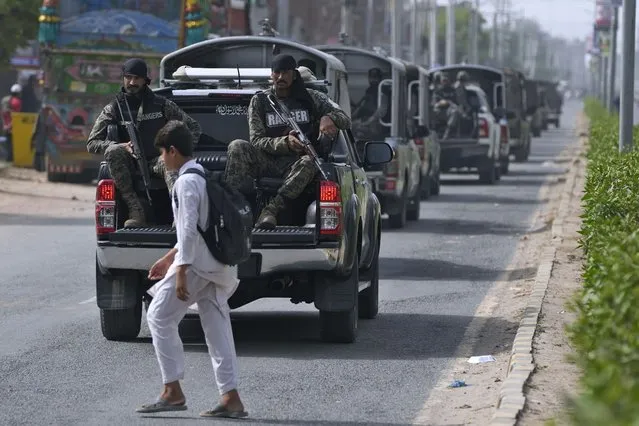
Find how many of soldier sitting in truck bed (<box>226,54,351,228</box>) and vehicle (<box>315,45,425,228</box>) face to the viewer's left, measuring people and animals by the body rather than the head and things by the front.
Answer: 0

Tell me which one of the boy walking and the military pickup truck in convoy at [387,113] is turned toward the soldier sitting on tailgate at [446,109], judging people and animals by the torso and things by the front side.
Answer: the military pickup truck in convoy

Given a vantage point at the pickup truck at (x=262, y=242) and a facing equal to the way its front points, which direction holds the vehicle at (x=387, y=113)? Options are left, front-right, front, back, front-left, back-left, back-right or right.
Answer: front

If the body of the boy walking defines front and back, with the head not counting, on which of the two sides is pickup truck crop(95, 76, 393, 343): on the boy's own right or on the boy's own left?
on the boy's own right

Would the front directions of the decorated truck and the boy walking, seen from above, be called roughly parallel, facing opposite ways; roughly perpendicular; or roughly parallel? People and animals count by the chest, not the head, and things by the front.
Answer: roughly perpendicular

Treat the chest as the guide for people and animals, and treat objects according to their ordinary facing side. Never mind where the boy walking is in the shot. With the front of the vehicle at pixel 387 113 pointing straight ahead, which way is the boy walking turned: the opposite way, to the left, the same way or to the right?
to the left

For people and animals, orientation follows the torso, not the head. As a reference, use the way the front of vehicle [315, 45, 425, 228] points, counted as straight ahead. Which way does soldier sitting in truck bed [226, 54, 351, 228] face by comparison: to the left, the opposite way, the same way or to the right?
the opposite way

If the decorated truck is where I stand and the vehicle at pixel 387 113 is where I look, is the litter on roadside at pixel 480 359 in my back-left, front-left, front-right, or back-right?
front-right

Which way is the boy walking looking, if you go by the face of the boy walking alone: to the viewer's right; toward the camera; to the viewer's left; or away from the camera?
to the viewer's left

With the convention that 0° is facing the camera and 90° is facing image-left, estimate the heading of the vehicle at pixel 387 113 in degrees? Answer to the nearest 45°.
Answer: approximately 180°

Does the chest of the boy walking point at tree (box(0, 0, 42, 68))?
no

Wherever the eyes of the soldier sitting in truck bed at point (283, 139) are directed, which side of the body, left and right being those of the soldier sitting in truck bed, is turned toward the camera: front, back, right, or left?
front

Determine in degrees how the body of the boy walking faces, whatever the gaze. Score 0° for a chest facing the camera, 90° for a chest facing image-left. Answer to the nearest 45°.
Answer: approximately 90°

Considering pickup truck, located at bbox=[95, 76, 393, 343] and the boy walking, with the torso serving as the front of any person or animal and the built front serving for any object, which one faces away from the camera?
the pickup truck

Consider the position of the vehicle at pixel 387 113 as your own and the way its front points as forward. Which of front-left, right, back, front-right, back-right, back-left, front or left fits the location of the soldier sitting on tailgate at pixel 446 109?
front

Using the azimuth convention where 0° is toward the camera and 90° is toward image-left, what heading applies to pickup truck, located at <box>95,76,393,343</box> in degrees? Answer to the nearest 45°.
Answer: approximately 180°
